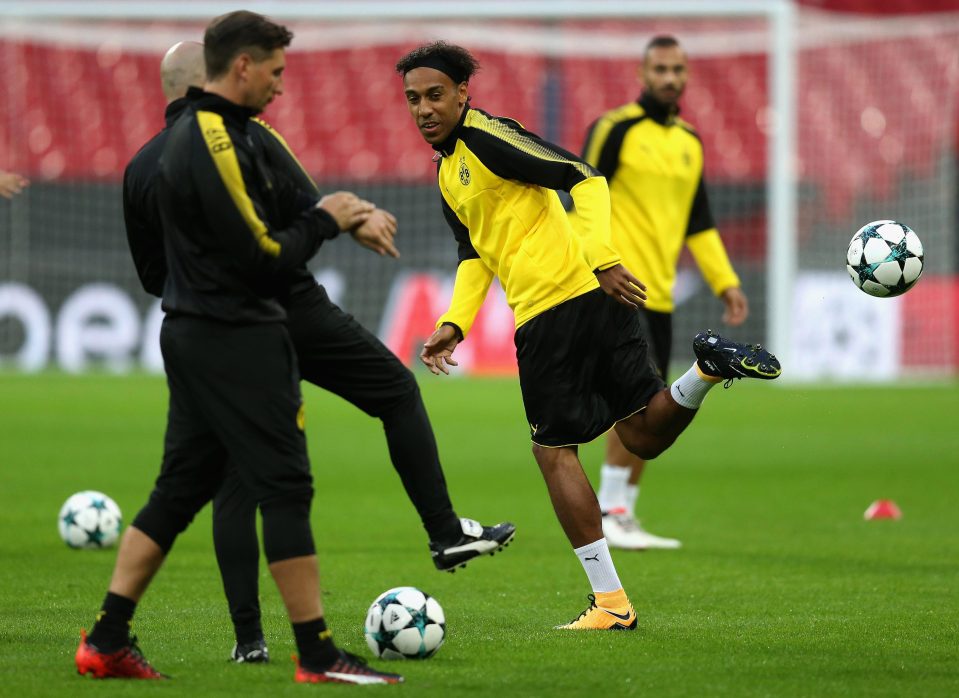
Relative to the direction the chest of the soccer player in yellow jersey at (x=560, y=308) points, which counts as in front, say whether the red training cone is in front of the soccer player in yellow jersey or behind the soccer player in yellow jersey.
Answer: behind

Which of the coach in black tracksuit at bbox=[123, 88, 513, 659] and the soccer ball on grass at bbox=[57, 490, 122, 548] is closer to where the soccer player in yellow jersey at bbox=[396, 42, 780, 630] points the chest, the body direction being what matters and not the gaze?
the coach in black tracksuit

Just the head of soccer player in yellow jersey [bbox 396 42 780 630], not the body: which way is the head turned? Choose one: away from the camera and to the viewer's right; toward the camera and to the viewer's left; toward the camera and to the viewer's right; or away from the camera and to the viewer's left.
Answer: toward the camera and to the viewer's left

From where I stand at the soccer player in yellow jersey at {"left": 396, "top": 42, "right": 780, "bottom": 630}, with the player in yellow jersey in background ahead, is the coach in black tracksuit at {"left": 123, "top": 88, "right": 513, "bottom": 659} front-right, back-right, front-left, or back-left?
back-left

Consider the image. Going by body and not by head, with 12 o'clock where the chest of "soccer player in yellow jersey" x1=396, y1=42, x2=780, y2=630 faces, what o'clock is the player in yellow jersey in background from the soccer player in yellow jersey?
The player in yellow jersey in background is roughly at 5 o'clock from the soccer player in yellow jersey.

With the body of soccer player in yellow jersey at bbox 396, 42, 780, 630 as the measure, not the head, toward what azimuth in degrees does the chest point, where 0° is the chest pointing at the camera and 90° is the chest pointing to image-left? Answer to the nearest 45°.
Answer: approximately 45°

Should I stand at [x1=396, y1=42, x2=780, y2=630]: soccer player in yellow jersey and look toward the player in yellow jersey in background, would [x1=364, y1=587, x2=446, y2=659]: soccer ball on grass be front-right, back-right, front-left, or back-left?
back-left
